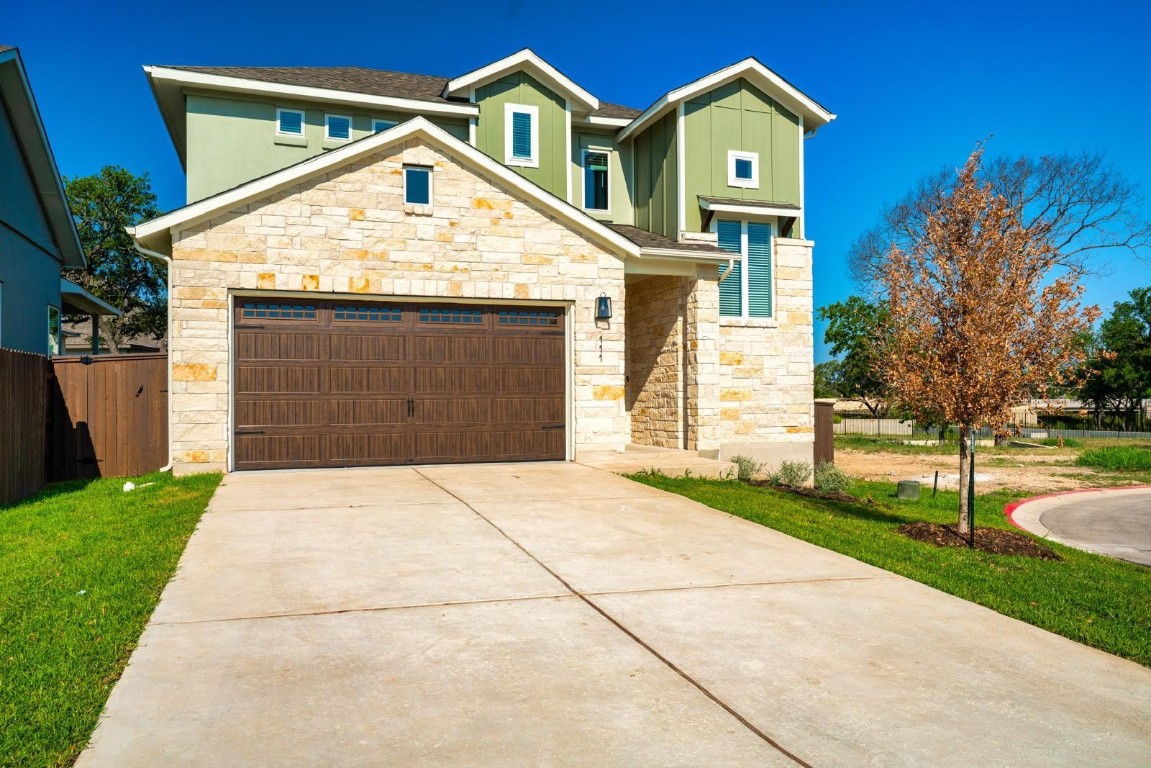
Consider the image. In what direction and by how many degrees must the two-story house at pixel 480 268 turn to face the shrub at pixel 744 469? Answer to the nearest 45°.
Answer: approximately 90° to its left

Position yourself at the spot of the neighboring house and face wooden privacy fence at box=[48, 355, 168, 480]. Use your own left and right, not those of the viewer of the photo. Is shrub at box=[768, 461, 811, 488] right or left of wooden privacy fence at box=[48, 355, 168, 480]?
left

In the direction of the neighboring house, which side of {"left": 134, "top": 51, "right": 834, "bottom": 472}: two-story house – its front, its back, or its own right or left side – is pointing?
right

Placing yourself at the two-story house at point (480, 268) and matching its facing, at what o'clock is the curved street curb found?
The curved street curb is roughly at 9 o'clock from the two-story house.

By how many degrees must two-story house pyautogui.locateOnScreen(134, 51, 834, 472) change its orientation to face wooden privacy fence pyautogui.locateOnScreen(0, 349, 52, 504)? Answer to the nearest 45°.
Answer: approximately 45° to its right

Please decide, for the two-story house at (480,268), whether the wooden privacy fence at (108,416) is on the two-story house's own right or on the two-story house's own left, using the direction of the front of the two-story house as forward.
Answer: on the two-story house's own right

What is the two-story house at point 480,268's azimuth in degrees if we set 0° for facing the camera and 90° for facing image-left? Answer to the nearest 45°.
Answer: approximately 0°

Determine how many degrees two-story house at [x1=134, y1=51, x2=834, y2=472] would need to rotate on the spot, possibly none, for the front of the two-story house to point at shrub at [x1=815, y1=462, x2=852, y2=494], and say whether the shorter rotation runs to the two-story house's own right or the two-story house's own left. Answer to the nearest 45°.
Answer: approximately 90° to the two-story house's own left
